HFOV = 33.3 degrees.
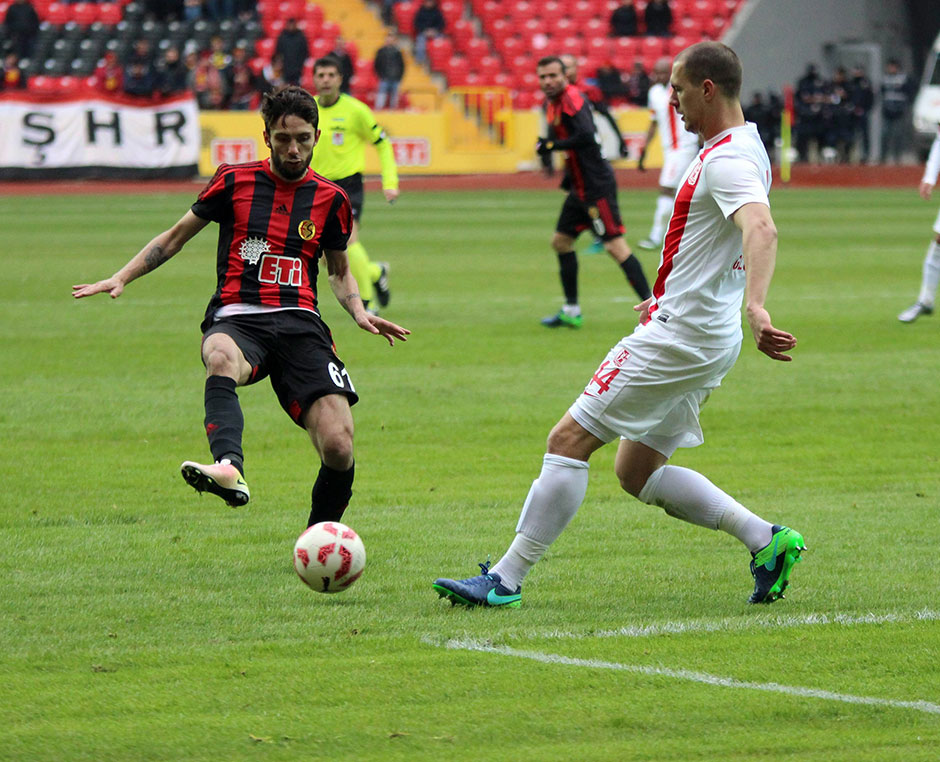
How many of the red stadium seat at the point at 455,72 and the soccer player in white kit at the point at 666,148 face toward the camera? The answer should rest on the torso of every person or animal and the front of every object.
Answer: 1

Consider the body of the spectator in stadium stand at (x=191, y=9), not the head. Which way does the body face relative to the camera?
toward the camera

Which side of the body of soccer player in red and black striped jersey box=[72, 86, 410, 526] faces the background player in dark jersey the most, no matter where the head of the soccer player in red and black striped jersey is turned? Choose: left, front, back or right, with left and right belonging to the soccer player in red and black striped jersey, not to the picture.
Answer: back

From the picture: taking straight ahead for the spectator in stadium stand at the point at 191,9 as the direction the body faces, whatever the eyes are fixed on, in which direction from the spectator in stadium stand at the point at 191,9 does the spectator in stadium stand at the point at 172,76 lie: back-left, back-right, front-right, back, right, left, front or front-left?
front

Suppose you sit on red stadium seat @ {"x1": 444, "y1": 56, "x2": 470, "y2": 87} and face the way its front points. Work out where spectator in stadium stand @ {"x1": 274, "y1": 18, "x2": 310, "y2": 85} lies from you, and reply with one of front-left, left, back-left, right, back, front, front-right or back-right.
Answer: front-right

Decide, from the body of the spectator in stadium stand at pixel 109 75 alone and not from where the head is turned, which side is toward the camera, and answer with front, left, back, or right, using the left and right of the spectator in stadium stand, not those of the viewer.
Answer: front

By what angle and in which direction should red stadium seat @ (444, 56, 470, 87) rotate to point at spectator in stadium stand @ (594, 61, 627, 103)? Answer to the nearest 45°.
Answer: approximately 45° to its left

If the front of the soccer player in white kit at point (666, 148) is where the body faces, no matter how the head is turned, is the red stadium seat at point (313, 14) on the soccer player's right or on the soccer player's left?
on the soccer player's right

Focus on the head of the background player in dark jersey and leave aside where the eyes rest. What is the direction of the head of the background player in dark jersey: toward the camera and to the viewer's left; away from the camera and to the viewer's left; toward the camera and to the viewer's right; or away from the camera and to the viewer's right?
toward the camera and to the viewer's left

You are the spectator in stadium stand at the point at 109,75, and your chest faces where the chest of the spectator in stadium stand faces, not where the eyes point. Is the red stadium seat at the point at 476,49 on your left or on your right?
on your left
